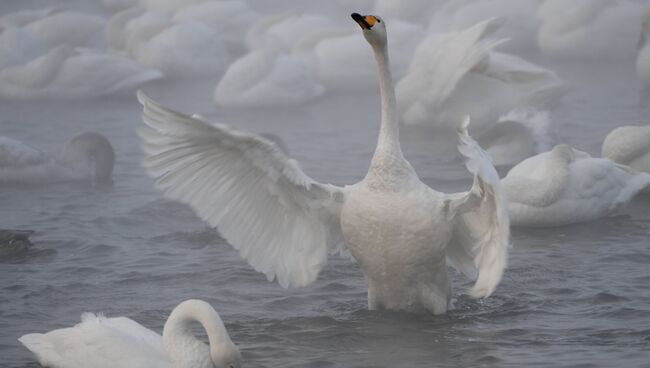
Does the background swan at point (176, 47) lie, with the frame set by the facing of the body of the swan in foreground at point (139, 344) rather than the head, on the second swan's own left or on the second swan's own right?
on the second swan's own left

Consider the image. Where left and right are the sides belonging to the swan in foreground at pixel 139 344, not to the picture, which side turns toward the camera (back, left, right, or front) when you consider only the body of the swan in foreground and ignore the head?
right

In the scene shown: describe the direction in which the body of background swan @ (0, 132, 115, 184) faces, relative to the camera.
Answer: to the viewer's right

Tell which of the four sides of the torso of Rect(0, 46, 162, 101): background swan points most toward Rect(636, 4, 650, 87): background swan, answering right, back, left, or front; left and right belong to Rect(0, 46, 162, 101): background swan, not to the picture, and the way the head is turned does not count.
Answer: back

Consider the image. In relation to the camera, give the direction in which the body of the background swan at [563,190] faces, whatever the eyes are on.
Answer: to the viewer's left
